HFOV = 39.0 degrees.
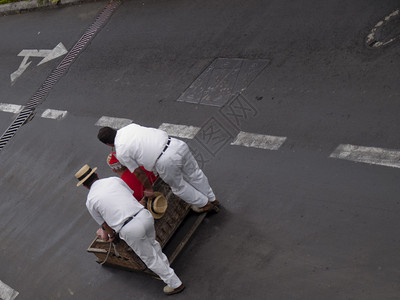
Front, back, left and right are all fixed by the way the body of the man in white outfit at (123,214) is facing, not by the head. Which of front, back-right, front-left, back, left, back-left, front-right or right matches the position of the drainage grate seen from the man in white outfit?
front-right

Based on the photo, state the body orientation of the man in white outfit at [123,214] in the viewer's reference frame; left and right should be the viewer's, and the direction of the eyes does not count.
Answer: facing away from the viewer and to the left of the viewer

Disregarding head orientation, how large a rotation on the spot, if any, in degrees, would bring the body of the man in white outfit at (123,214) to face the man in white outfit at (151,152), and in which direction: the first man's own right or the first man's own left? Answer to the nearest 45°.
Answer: approximately 90° to the first man's own right

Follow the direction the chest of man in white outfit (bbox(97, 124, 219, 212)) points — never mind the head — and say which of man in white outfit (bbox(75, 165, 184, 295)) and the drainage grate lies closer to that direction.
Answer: the drainage grate

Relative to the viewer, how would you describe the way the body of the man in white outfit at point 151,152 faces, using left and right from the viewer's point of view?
facing away from the viewer and to the left of the viewer

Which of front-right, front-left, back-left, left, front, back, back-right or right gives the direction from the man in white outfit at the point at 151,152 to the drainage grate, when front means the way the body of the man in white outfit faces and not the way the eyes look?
front-right

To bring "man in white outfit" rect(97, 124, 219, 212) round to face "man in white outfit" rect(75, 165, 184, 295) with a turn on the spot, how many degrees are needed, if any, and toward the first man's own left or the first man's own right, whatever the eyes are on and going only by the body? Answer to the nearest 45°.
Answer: approximately 90° to the first man's own left
